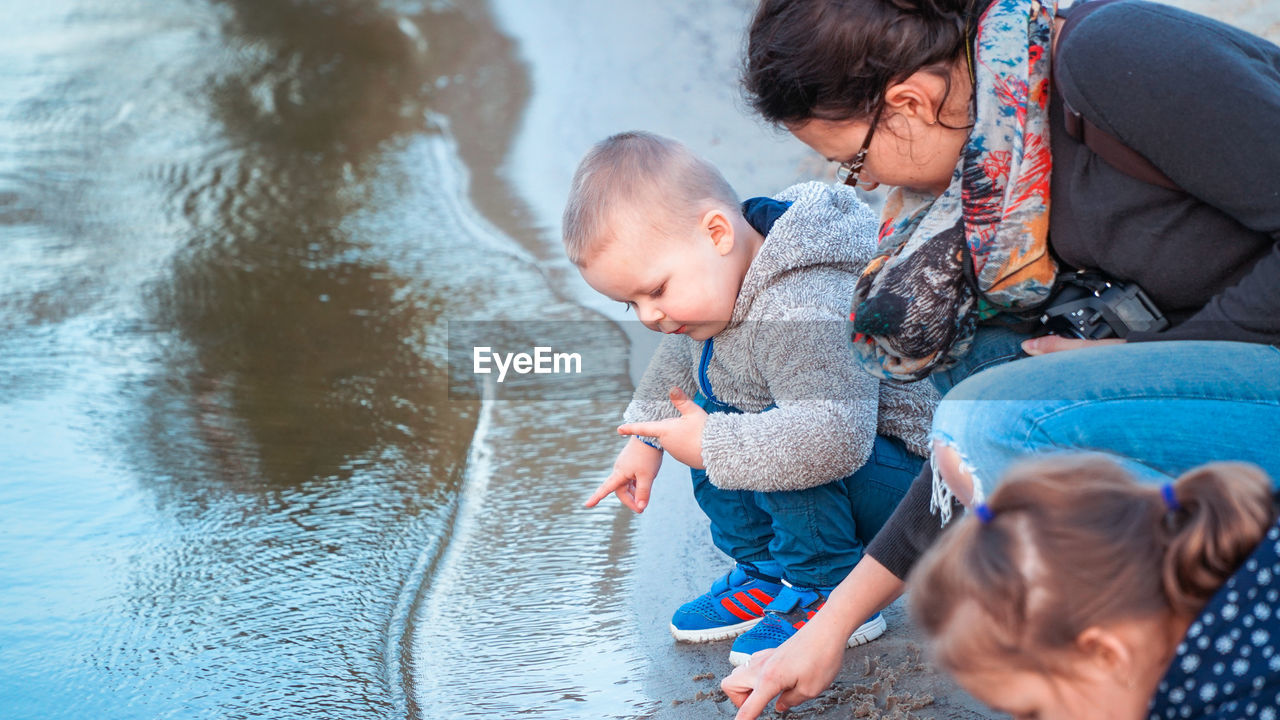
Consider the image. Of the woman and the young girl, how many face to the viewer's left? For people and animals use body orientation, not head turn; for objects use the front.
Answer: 2

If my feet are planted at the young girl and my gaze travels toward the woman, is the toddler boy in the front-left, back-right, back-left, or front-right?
front-left

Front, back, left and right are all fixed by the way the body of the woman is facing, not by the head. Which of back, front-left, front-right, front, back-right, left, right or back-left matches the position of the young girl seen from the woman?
left

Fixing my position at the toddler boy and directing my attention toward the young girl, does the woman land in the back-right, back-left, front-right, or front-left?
front-left

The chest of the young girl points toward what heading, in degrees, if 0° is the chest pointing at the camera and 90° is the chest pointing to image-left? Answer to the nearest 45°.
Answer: approximately 90°

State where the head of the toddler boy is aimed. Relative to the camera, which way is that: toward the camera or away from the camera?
toward the camera

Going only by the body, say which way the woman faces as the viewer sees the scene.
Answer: to the viewer's left

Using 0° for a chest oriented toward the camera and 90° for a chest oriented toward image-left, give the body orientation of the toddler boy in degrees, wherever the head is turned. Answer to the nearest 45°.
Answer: approximately 45°

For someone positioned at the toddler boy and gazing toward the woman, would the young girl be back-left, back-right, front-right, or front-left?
front-right

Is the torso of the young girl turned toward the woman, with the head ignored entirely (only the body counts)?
no

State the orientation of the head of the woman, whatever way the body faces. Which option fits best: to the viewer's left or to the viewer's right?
to the viewer's left

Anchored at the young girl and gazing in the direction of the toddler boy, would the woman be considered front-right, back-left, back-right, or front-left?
front-right

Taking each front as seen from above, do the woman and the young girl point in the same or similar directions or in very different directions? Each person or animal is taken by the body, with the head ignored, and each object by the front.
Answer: same or similar directions
